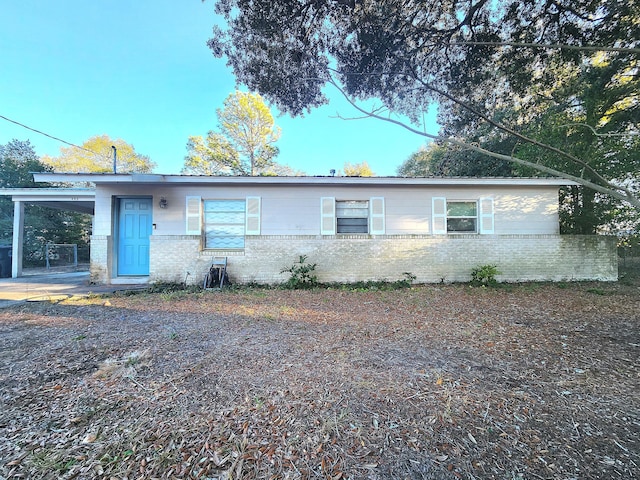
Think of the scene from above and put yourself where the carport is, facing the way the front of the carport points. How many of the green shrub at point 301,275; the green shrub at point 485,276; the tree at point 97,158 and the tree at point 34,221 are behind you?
2

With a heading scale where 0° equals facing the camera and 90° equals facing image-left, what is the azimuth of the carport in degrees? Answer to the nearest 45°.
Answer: approximately 0°

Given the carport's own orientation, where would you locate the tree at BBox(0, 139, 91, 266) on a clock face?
The tree is roughly at 6 o'clock from the carport.

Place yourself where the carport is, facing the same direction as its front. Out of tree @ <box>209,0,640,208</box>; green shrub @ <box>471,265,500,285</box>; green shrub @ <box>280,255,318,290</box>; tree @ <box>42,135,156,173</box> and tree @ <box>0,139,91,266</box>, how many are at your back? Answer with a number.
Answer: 2

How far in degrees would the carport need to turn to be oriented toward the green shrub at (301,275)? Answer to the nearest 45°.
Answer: approximately 45° to its left

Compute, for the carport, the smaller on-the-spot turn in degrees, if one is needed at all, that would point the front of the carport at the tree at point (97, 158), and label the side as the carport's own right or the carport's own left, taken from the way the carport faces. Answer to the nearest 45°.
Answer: approximately 180°

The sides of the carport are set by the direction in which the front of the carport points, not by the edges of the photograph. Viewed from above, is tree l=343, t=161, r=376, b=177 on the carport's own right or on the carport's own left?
on the carport's own left

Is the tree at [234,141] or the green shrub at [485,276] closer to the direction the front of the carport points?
the green shrub

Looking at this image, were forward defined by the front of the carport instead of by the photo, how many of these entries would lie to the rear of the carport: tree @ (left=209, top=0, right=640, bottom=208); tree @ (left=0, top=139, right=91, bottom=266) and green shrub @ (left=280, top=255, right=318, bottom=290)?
1

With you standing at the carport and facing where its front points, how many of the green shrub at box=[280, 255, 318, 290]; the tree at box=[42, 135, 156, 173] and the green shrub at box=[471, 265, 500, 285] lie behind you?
1
